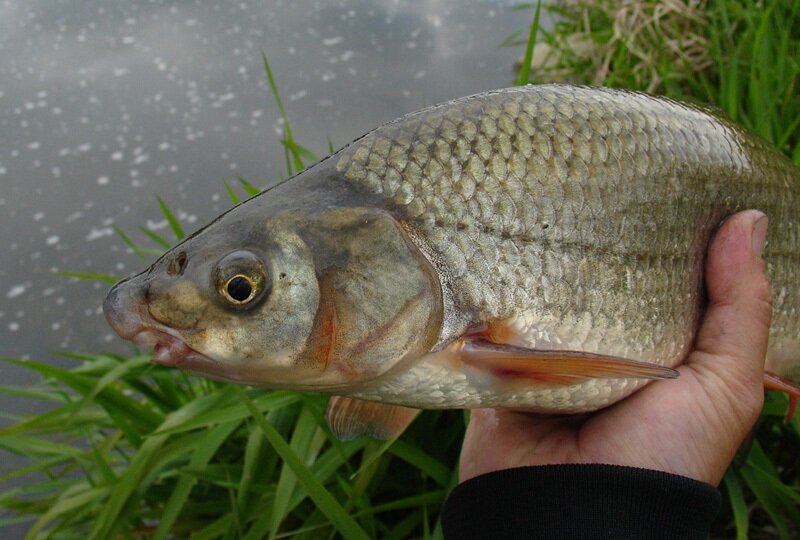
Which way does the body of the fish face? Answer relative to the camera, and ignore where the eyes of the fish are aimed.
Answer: to the viewer's left
